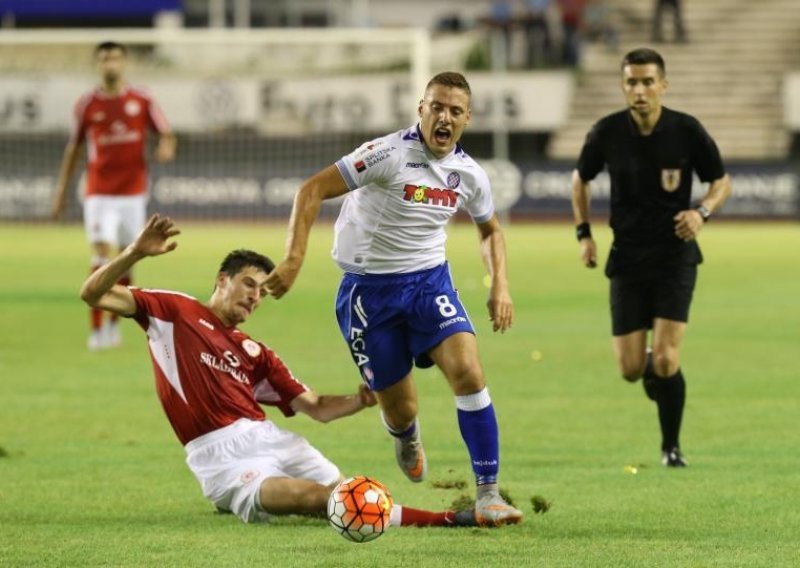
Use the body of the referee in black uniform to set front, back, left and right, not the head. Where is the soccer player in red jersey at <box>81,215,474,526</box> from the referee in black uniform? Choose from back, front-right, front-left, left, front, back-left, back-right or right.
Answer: front-right

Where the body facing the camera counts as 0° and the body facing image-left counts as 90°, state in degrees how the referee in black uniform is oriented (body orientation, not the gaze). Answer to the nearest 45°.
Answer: approximately 0°

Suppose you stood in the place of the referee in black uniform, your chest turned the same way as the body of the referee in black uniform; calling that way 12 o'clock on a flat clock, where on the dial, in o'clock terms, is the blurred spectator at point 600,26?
The blurred spectator is roughly at 6 o'clock from the referee in black uniform.

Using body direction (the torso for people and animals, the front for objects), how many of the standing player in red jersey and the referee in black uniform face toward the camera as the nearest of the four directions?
2

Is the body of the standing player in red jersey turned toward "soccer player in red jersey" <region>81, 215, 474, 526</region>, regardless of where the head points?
yes

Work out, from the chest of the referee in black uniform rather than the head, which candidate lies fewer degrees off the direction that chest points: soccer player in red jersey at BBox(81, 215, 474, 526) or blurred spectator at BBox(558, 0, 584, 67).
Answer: the soccer player in red jersey

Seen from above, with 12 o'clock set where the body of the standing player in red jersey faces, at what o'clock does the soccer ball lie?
The soccer ball is roughly at 12 o'clock from the standing player in red jersey.

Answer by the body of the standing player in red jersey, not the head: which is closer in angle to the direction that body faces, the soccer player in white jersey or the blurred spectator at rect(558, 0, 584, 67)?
the soccer player in white jersey

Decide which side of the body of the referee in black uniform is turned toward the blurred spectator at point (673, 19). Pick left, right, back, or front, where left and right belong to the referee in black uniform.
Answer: back

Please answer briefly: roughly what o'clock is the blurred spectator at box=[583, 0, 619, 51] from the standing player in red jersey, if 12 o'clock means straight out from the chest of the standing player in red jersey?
The blurred spectator is roughly at 7 o'clock from the standing player in red jersey.

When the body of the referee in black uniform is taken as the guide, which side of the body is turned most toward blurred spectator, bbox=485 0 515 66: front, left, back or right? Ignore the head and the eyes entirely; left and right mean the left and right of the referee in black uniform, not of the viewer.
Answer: back

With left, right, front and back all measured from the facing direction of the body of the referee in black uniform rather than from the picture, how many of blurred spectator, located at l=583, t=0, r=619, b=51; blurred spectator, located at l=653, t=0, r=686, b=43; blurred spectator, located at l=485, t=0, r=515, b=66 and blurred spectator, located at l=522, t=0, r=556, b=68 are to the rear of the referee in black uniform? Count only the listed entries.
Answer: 4
